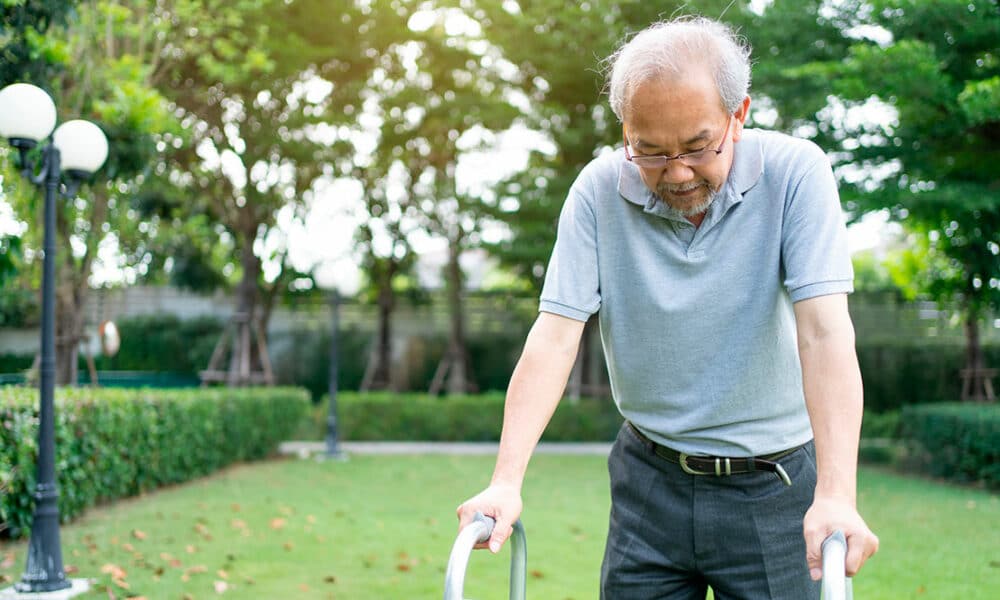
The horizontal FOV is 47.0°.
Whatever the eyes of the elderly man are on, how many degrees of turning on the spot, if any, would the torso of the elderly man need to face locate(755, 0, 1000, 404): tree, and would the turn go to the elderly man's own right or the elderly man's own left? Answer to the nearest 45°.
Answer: approximately 180°

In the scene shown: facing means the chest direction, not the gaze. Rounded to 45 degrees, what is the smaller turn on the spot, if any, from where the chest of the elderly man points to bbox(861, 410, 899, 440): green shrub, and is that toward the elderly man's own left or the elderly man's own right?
approximately 180°

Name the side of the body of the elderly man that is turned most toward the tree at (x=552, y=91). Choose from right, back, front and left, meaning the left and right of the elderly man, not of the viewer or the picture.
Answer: back

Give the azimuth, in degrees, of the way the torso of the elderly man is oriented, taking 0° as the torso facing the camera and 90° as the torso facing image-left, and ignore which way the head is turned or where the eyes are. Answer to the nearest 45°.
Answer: approximately 0°

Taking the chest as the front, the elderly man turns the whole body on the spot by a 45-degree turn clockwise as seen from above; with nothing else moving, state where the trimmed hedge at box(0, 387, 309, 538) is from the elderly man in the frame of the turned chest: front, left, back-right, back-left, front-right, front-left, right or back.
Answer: right

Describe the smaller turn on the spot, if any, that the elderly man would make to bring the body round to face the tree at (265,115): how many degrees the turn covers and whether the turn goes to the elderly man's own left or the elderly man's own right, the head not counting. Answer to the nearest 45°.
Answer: approximately 135° to the elderly man's own right

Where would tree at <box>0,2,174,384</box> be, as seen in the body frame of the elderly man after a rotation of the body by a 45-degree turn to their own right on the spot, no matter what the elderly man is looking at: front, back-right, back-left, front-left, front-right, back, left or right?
right

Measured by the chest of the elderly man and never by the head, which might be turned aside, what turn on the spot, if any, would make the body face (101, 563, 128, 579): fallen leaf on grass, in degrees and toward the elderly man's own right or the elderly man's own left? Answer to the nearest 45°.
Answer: approximately 135° to the elderly man's own right

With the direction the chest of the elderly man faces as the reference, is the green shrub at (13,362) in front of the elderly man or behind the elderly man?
behind

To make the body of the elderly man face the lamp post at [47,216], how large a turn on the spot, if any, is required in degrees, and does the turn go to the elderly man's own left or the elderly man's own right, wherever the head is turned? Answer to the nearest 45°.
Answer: approximately 135° to the elderly man's own right

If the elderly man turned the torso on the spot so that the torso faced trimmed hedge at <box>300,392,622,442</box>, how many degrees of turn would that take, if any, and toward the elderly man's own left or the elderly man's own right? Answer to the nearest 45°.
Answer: approximately 180°

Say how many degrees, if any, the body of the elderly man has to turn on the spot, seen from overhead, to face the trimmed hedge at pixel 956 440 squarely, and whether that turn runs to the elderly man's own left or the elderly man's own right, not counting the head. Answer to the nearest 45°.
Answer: approximately 180°
